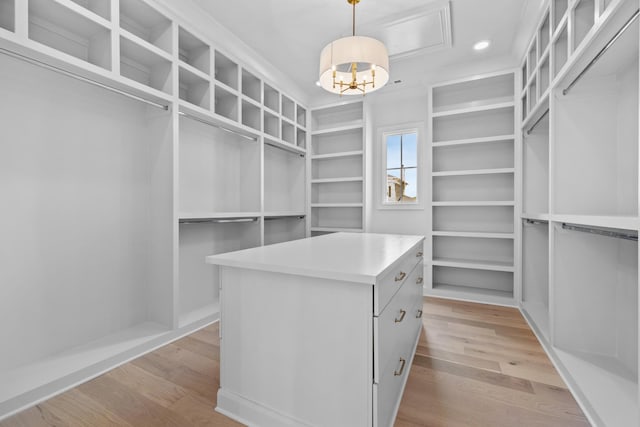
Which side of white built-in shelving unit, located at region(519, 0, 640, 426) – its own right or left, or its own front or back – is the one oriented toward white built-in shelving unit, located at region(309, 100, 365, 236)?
front

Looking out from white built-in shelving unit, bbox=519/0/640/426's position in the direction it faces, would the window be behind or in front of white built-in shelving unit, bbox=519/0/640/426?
in front

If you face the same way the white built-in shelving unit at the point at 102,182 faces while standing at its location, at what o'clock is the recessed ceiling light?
The recessed ceiling light is roughly at 11 o'clock from the white built-in shelving unit.

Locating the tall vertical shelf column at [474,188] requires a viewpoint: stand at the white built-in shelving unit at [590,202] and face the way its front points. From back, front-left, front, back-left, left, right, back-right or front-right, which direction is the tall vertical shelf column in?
front-right

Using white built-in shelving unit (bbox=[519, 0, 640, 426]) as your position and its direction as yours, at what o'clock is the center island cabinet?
The center island cabinet is roughly at 12 o'clock from the white built-in shelving unit.

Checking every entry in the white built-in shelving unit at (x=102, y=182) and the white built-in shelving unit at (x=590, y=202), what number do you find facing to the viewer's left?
1

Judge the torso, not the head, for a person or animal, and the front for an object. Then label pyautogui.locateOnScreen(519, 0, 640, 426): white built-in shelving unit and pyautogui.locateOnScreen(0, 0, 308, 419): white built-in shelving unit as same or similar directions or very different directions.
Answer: very different directions

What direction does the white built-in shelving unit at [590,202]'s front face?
to the viewer's left

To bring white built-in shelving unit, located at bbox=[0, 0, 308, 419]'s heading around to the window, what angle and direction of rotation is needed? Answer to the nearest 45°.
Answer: approximately 45° to its left

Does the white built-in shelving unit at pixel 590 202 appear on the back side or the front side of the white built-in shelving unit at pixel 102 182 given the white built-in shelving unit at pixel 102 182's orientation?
on the front side

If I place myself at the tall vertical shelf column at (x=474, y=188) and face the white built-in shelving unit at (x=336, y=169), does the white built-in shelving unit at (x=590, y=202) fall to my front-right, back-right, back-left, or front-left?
back-left

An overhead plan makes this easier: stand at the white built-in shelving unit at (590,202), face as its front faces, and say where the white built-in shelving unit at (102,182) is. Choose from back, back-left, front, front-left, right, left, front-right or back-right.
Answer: front-left
